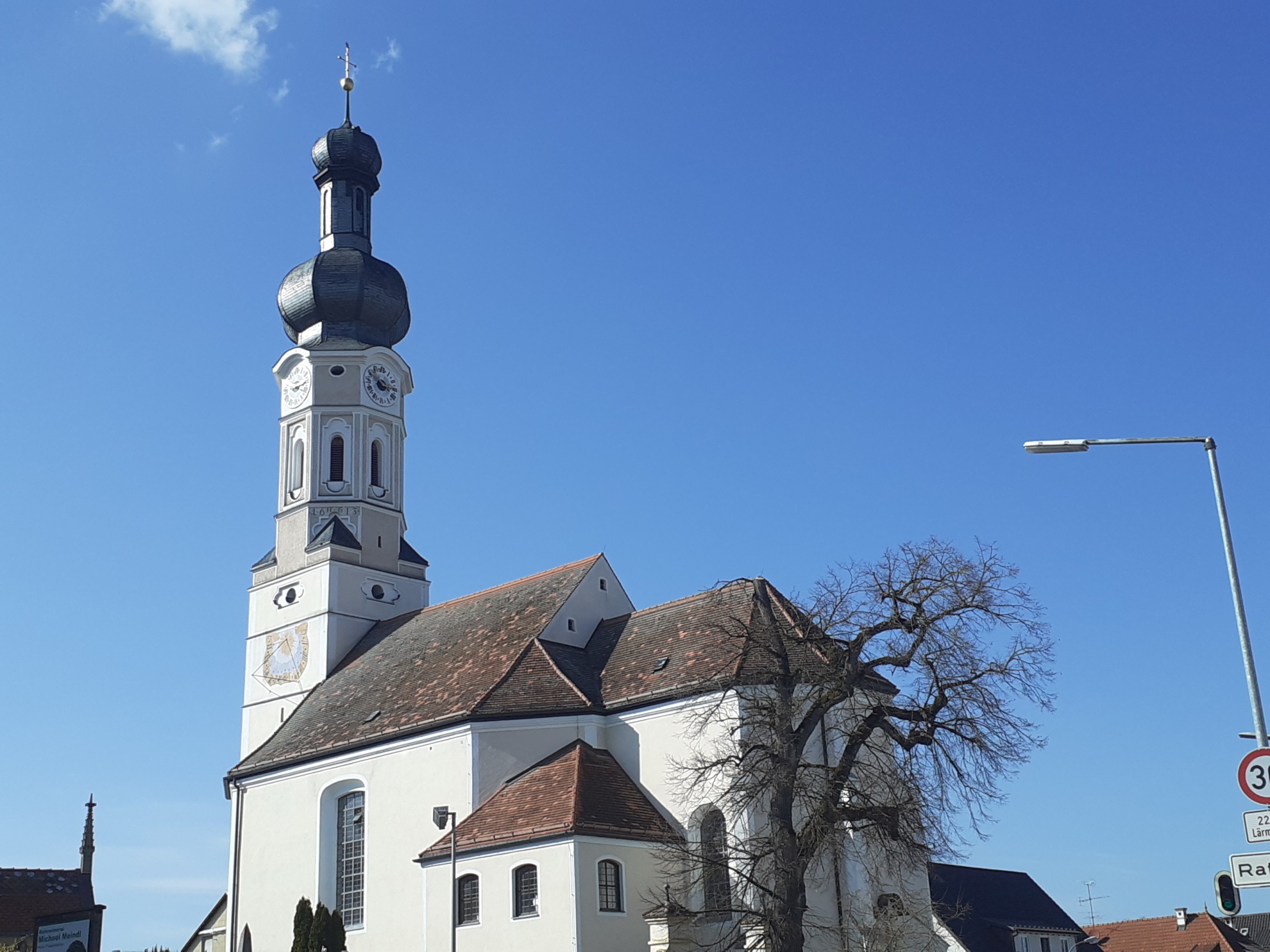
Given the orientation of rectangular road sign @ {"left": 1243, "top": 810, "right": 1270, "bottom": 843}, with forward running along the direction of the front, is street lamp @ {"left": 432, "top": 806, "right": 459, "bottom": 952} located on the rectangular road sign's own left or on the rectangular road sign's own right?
on the rectangular road sign's own right

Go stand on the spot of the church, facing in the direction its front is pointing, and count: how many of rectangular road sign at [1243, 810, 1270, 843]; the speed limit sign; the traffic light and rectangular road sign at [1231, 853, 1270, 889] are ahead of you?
0

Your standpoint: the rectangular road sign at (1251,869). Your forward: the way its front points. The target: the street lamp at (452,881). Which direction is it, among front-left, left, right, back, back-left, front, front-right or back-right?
back-right

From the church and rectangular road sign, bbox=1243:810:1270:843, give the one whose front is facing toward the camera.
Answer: the rectangular road sign

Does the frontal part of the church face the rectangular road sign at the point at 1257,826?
no

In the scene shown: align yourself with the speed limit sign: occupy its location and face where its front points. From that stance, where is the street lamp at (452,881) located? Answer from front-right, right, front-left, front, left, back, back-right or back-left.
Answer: back-right

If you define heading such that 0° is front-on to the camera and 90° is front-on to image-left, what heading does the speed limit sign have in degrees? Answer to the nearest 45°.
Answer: approximately 0°

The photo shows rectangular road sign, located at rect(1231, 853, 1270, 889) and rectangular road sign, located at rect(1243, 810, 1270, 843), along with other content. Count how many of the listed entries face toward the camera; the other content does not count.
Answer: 2

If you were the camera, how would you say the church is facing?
facing away from the viewer and to the left of the viewer

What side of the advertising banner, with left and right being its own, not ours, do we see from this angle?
front

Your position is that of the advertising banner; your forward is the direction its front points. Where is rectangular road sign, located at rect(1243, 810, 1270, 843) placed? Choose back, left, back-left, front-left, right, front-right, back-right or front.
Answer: front-left

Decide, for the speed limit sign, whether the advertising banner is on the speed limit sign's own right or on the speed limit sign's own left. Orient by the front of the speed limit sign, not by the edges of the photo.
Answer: on the speed limit sign's own right

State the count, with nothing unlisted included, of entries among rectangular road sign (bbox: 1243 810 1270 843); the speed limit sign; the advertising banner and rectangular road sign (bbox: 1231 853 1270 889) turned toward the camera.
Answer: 4

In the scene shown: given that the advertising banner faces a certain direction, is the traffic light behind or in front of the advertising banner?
in front

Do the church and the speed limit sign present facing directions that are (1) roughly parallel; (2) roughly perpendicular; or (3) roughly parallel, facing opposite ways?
roughly perpendicular

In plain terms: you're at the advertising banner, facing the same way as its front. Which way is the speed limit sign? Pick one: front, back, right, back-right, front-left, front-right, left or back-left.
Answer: front-left
